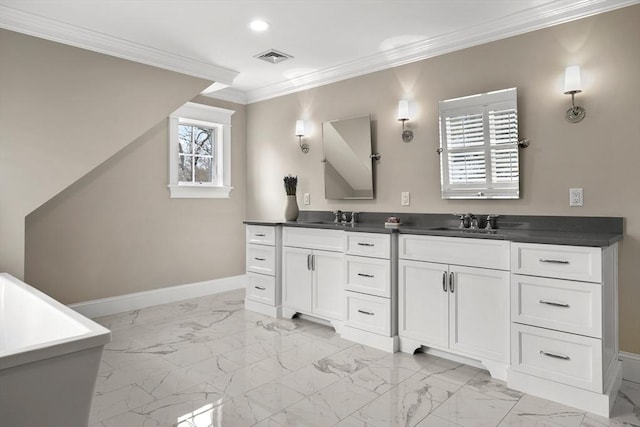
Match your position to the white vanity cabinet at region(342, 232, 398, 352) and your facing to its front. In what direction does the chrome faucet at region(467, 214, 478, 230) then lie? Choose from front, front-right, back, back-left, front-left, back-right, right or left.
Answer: back-left

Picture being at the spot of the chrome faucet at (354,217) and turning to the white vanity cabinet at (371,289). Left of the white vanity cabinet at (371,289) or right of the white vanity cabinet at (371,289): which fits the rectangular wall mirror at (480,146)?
left

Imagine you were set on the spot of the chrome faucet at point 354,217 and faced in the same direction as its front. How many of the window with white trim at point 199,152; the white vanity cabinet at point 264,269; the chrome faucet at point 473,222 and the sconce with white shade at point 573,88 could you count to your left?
2

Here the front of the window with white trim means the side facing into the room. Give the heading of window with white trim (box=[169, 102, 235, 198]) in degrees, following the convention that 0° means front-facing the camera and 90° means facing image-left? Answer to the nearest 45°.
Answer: approximately 315°

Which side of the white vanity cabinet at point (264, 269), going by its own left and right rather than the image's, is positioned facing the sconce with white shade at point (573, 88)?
left

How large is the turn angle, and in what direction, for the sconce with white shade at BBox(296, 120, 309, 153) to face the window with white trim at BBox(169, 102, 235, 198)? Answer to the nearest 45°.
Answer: approximately 45° to its right

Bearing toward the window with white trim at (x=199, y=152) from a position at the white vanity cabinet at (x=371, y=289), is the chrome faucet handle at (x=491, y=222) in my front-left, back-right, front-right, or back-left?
back-right

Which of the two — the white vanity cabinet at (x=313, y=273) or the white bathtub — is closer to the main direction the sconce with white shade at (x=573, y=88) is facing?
the white bathtub

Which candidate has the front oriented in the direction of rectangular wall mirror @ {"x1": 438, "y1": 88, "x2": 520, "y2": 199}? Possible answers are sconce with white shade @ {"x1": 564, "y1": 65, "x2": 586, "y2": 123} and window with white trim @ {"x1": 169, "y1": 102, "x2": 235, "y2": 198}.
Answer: the window with white trim
